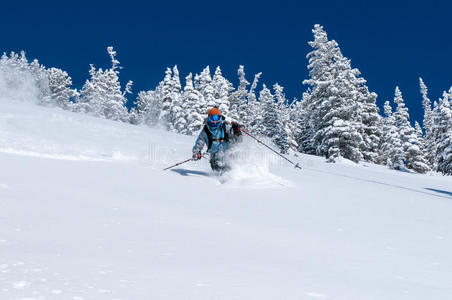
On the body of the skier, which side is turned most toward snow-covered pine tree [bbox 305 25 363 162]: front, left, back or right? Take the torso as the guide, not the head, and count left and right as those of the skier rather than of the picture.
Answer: back

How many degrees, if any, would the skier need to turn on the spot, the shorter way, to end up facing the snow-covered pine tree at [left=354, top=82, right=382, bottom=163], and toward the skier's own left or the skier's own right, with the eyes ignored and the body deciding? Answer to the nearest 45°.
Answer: approximately 135° to the skier's own left

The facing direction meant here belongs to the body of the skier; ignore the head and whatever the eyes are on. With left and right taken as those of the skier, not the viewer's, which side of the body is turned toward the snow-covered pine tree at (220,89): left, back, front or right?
back

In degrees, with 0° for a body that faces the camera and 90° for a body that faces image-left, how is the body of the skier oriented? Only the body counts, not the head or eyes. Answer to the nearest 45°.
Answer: approximately 0°

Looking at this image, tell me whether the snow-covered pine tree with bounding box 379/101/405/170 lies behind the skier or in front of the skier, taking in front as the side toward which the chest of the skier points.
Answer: behind

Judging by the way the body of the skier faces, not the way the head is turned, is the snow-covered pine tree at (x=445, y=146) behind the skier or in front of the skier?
behind

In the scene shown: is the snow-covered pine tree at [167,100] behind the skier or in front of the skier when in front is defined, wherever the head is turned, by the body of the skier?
behind

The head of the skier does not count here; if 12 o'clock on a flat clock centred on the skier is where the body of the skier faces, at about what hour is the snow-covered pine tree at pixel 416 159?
The snow-covered pine tree is roughly at 7 o'clock from the skier.

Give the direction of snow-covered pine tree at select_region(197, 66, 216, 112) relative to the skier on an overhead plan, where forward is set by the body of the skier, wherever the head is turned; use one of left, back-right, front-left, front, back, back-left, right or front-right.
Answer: back

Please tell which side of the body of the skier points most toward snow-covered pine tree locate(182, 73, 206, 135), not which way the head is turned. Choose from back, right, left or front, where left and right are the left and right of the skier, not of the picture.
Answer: back

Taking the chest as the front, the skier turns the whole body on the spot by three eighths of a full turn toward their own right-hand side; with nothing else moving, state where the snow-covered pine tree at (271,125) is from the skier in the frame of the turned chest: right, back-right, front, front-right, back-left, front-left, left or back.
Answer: front-right
